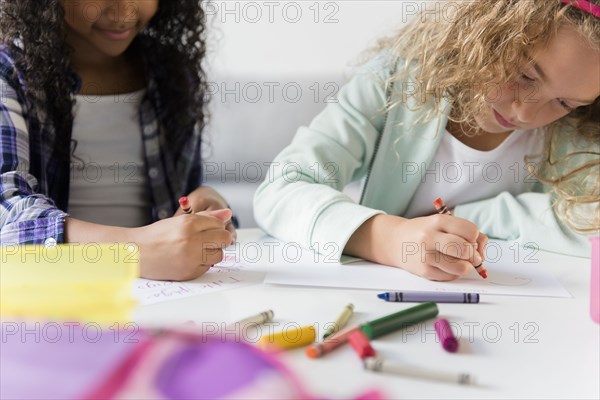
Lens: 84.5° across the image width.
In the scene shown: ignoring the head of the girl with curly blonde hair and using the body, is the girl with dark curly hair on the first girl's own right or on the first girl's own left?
on the first girl's own right

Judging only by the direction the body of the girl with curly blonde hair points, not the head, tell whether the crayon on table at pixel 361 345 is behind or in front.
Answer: in front

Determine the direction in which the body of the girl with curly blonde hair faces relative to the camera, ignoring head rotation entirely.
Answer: toward the camera

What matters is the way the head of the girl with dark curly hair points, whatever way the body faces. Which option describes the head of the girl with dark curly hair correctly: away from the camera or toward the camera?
toward the camera

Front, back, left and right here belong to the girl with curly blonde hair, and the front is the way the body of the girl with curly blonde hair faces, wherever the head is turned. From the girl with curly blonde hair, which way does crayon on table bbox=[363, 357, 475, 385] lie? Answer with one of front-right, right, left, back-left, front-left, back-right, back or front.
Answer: front

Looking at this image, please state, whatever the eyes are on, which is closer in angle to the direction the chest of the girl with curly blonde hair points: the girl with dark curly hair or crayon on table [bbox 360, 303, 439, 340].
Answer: the crayon on table
